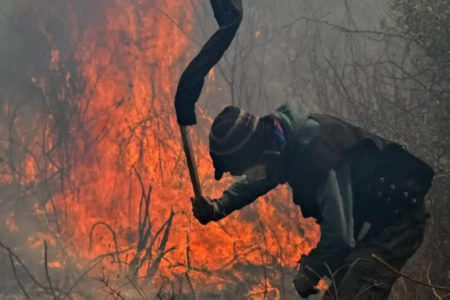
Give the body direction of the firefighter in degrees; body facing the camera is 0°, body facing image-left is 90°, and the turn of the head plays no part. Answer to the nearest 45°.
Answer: approximately 90°

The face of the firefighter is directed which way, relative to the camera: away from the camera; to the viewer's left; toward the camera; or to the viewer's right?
to the viewer's left
